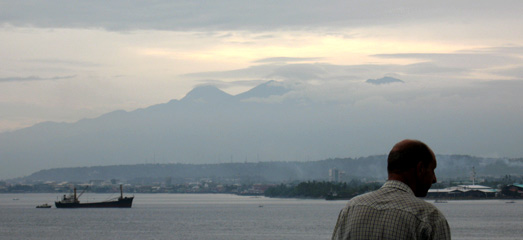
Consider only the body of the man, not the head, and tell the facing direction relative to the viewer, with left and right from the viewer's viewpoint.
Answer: facing away from the viewer and to the right of the viewer

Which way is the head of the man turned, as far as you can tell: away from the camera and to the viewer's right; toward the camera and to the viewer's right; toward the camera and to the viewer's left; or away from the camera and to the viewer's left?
away from the camera and to the viewer's right
